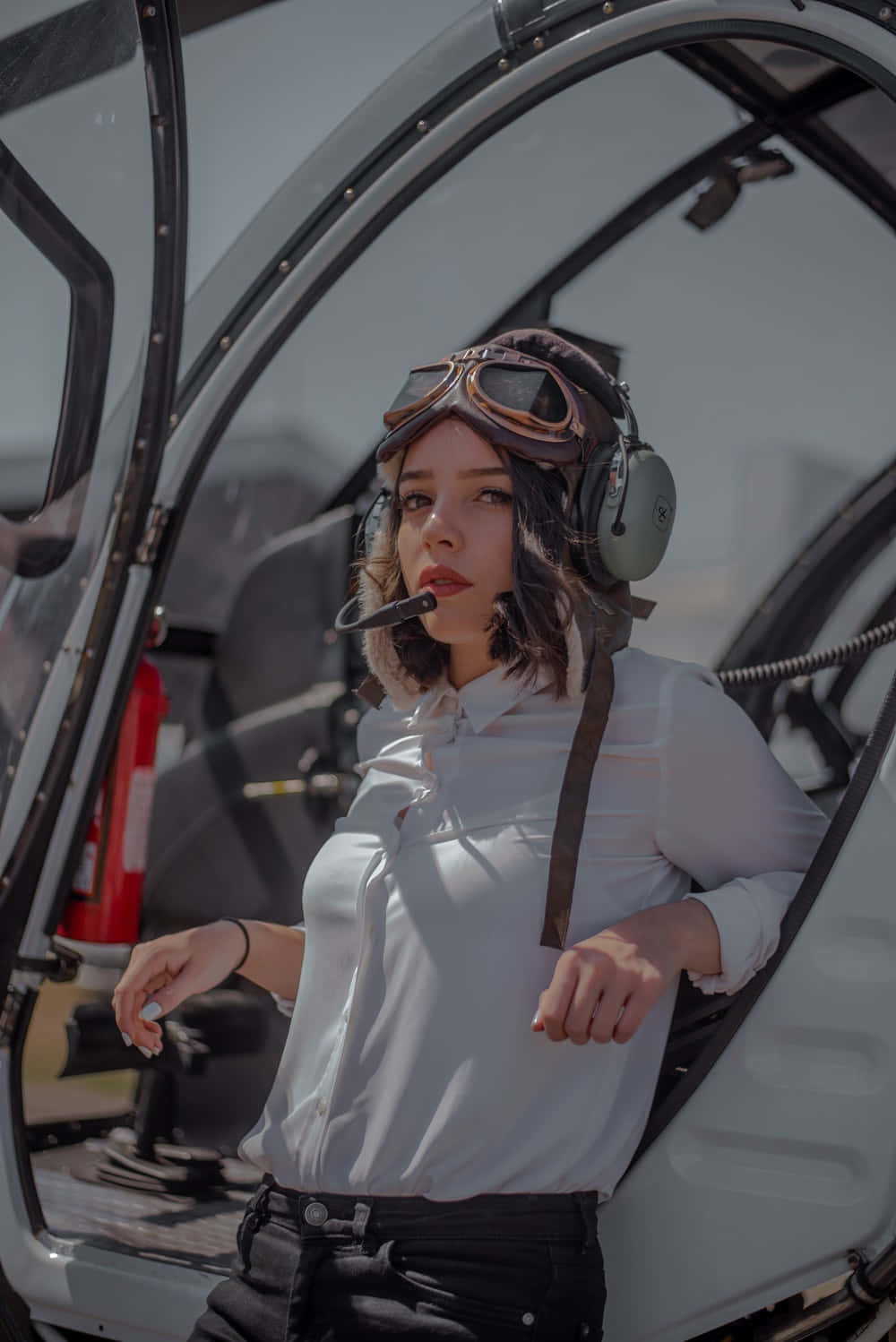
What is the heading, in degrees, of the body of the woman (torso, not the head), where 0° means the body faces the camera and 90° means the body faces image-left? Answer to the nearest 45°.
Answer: approximately 45°

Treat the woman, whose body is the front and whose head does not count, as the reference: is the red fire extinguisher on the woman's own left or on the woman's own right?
on the woman's own right
